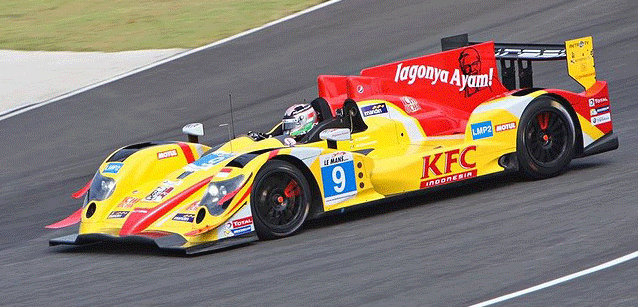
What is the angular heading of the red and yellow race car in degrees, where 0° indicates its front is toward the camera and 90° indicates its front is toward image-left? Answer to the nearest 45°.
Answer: approximately 45°
